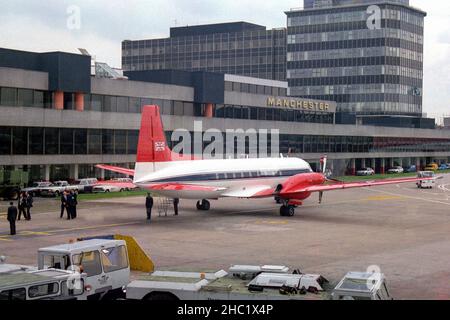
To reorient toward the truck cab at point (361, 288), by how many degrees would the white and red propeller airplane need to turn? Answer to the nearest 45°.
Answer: approximately 135° to its right

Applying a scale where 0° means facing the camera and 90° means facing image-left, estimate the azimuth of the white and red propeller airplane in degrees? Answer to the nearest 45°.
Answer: approximately 225°

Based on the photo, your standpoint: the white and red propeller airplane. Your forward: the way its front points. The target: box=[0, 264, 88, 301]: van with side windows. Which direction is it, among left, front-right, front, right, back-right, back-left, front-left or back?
back-right

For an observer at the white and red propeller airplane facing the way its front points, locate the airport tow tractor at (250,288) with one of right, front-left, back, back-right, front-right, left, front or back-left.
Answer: back-right
